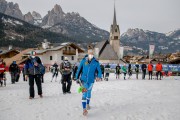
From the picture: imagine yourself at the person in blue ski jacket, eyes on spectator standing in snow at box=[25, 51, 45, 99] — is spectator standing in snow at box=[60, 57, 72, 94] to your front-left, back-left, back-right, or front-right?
front-right

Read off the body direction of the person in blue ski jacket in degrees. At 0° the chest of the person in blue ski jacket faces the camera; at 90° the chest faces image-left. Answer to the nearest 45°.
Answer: approximately 0°

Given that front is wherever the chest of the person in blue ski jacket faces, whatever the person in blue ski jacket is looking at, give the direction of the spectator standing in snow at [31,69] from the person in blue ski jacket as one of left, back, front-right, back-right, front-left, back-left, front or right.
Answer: back-right

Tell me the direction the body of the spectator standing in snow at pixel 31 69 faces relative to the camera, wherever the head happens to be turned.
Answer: toward the camera

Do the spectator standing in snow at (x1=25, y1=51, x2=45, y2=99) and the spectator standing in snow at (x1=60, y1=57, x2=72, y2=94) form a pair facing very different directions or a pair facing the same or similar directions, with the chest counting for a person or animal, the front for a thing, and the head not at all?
same or similar directions

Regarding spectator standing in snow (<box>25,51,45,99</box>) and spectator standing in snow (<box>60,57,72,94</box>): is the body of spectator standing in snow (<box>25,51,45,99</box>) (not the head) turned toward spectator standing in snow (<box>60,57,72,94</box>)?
no
